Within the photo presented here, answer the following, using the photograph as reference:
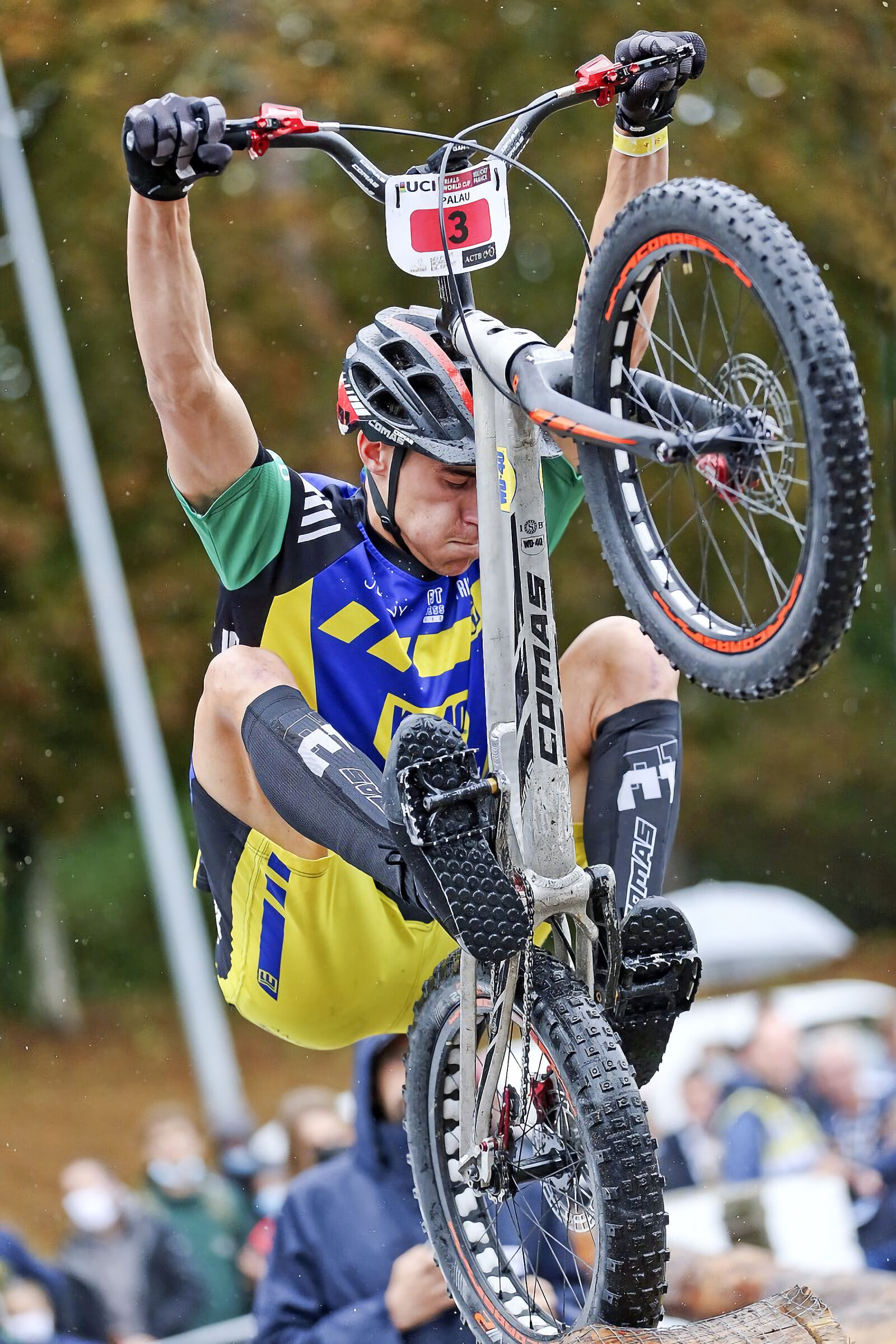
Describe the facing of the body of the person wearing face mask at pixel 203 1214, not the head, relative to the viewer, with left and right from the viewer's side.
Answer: facing the viewer

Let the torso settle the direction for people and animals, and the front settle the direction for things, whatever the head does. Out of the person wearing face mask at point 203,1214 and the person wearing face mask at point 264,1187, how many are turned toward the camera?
2

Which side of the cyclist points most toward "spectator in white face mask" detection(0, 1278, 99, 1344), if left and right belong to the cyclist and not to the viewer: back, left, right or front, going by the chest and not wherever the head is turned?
back

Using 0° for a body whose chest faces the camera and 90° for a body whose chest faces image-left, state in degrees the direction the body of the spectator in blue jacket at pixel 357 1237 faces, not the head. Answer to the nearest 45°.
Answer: approximately 315°

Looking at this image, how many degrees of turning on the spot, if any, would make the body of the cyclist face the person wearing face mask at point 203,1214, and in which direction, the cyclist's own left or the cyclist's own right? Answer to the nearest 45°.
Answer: approximately 135° to the cyclist's own left

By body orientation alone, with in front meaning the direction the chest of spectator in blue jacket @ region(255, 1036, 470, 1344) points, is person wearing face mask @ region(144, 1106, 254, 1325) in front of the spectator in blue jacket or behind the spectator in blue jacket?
behind

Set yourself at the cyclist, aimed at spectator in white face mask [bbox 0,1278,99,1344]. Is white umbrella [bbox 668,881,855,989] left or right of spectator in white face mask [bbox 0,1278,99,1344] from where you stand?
right

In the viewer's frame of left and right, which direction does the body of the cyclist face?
facing the viewer and to the right of the viewer

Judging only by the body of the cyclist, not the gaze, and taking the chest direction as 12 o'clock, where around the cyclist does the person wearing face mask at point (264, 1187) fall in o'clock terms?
The person wearing face mask is roughly at 7 o'clock from the cyclist.

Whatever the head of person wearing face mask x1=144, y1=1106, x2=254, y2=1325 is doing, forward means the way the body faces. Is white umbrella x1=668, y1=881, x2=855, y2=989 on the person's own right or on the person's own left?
on the person's own left

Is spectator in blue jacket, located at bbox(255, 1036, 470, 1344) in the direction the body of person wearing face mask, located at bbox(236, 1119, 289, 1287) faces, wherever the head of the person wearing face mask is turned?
yes

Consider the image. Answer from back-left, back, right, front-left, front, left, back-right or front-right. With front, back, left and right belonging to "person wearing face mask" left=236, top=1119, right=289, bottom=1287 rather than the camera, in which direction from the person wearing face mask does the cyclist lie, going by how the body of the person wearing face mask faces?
front
